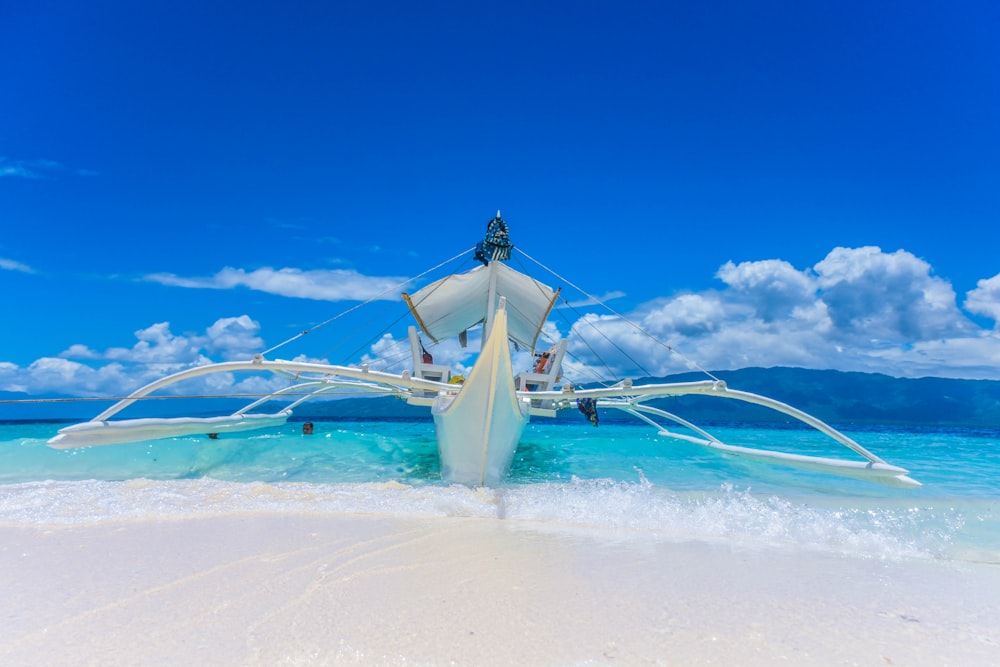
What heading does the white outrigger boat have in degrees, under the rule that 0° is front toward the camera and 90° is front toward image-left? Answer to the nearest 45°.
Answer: approximately 0°
